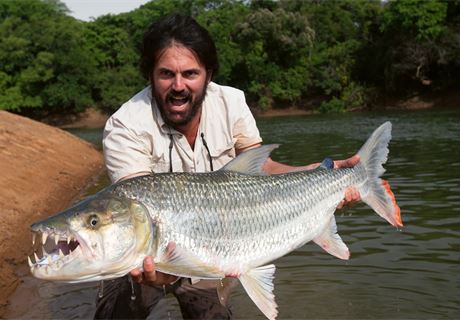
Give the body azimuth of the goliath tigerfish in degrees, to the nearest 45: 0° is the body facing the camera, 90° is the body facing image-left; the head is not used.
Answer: approximately 90°

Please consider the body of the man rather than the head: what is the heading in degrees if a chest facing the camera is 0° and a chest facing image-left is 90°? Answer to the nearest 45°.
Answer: approximately 0°

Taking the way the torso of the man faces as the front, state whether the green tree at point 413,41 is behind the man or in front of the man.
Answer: behind

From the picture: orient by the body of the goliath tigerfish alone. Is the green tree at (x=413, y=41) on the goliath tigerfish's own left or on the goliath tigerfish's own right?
on the goliath tigerfish's own right
